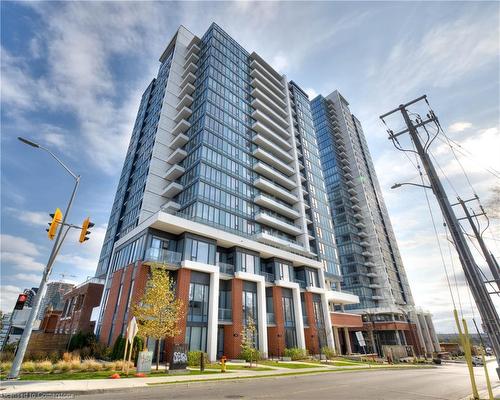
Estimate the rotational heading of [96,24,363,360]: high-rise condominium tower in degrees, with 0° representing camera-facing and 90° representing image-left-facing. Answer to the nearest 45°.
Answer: approximately 315°

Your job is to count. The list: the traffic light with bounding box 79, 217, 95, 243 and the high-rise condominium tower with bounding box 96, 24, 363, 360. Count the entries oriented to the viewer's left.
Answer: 0
